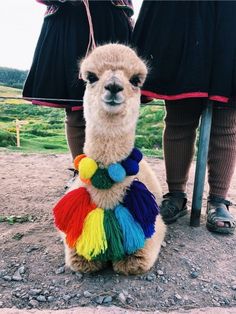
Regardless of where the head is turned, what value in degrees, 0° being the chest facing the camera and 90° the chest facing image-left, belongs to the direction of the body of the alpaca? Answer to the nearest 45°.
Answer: approximately 0°
